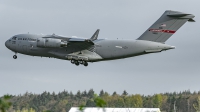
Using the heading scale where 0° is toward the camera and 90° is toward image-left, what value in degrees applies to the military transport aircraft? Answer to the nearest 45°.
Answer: approximately 90°
